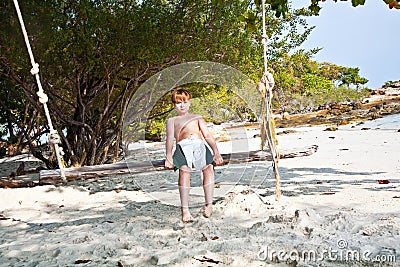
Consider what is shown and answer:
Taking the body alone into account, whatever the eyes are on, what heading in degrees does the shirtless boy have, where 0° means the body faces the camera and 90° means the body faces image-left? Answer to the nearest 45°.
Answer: approximately 0°
